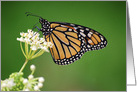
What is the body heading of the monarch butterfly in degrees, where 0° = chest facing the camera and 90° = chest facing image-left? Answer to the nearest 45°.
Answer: approximately 90°
